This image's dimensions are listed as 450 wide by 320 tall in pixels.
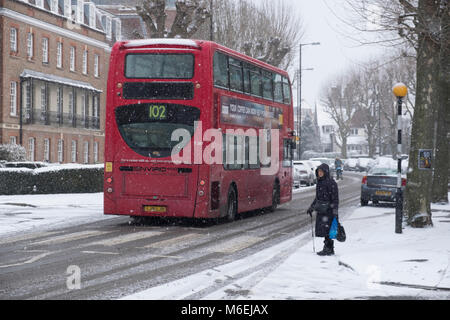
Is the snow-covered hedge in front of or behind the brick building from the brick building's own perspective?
in front

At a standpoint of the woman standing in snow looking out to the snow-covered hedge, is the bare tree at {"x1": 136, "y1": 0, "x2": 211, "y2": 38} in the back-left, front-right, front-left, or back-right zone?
front-right

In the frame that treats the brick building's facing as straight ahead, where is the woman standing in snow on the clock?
The woman standing in snow is roughly at 1 o'clock from the brick building.

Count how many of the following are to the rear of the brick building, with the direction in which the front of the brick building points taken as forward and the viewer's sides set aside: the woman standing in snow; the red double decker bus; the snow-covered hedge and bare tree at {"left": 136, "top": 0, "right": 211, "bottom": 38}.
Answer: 0

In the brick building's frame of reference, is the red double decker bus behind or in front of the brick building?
in front

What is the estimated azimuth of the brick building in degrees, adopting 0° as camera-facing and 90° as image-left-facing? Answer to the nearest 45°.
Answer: approximately 315°

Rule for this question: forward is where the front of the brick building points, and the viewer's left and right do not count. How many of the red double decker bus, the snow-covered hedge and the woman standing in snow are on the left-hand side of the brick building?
0

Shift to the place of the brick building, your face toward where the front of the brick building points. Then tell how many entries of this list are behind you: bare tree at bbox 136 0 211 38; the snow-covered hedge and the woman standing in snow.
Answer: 0
